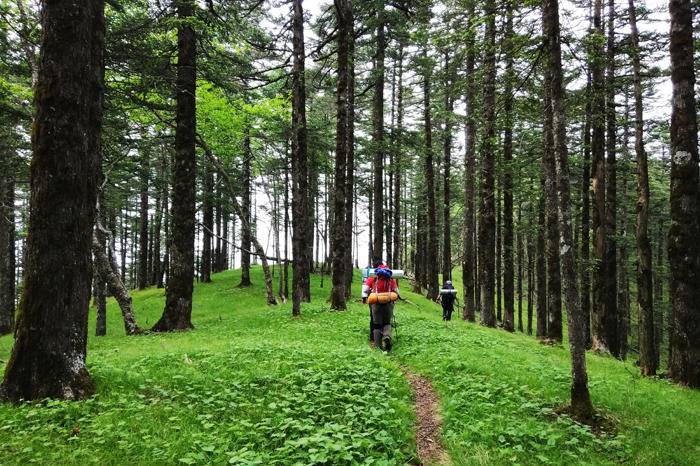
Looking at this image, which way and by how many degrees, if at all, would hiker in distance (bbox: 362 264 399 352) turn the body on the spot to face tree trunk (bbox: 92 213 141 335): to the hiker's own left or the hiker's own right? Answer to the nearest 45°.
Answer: approximately 90° to the hiker's own left

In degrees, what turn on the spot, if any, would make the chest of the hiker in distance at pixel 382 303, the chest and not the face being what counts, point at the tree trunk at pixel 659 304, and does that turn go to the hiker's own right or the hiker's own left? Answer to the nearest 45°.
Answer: approximately 45° to the hiker's own right

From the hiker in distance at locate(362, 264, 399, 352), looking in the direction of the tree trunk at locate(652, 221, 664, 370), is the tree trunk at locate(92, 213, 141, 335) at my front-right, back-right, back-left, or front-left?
back-left

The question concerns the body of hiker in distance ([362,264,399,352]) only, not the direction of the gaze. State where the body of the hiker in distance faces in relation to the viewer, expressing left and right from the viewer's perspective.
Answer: facing away from the viewer

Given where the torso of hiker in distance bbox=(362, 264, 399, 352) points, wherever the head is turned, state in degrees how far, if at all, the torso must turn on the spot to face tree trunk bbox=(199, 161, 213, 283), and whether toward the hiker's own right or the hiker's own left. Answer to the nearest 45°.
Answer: approximately 45° to the hiker's own left
